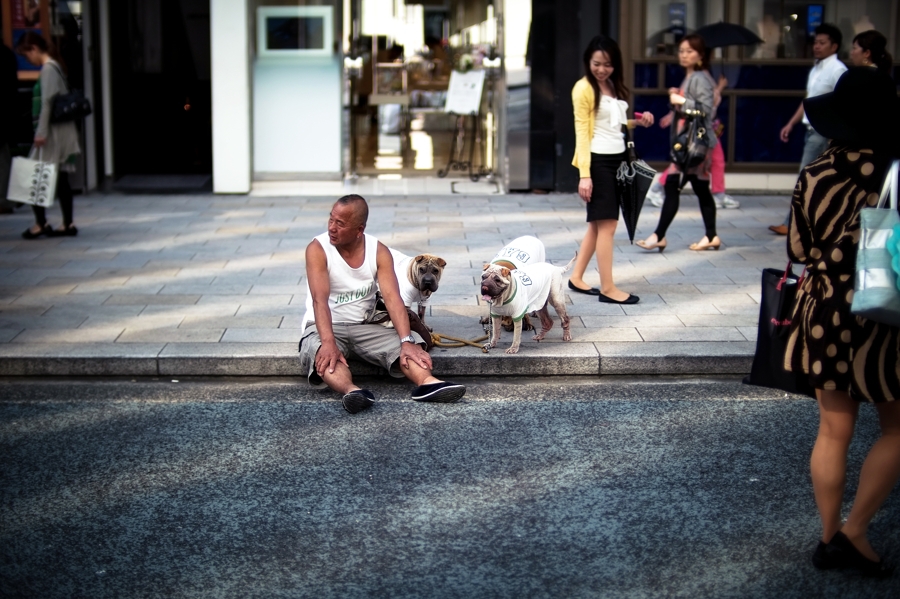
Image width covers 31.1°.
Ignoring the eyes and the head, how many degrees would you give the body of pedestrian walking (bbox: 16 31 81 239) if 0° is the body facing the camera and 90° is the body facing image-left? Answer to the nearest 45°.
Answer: approximately 90°

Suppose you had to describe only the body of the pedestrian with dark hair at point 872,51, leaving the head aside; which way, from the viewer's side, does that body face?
to the viewer's left

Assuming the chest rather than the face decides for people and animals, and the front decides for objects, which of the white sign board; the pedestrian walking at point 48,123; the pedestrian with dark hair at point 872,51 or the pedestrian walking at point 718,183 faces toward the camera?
the white sign board

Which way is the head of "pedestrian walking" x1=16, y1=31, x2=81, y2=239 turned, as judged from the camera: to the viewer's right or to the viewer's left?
to the viewer's left

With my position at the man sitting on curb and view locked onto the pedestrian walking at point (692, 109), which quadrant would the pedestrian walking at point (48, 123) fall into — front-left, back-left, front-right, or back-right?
front-left

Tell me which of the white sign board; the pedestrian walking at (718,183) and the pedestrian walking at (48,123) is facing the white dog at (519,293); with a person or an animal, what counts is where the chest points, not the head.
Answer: the white sign board

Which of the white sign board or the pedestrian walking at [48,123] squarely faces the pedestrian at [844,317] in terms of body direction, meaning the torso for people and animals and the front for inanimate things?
the white sign board

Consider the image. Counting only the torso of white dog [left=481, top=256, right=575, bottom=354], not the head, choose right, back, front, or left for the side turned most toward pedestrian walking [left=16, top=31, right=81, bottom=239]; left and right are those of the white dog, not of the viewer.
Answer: right

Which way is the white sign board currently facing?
toward the camera

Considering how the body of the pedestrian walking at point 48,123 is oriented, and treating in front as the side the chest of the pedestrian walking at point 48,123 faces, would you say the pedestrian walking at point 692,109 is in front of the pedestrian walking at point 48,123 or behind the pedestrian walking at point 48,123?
behind

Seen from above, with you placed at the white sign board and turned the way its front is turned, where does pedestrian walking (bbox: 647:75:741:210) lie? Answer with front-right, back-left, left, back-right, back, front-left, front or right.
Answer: front-left

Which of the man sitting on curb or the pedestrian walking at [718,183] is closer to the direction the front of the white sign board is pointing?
the man sitting on curb

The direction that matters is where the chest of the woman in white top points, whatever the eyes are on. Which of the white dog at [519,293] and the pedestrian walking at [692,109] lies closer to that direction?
the white dog
